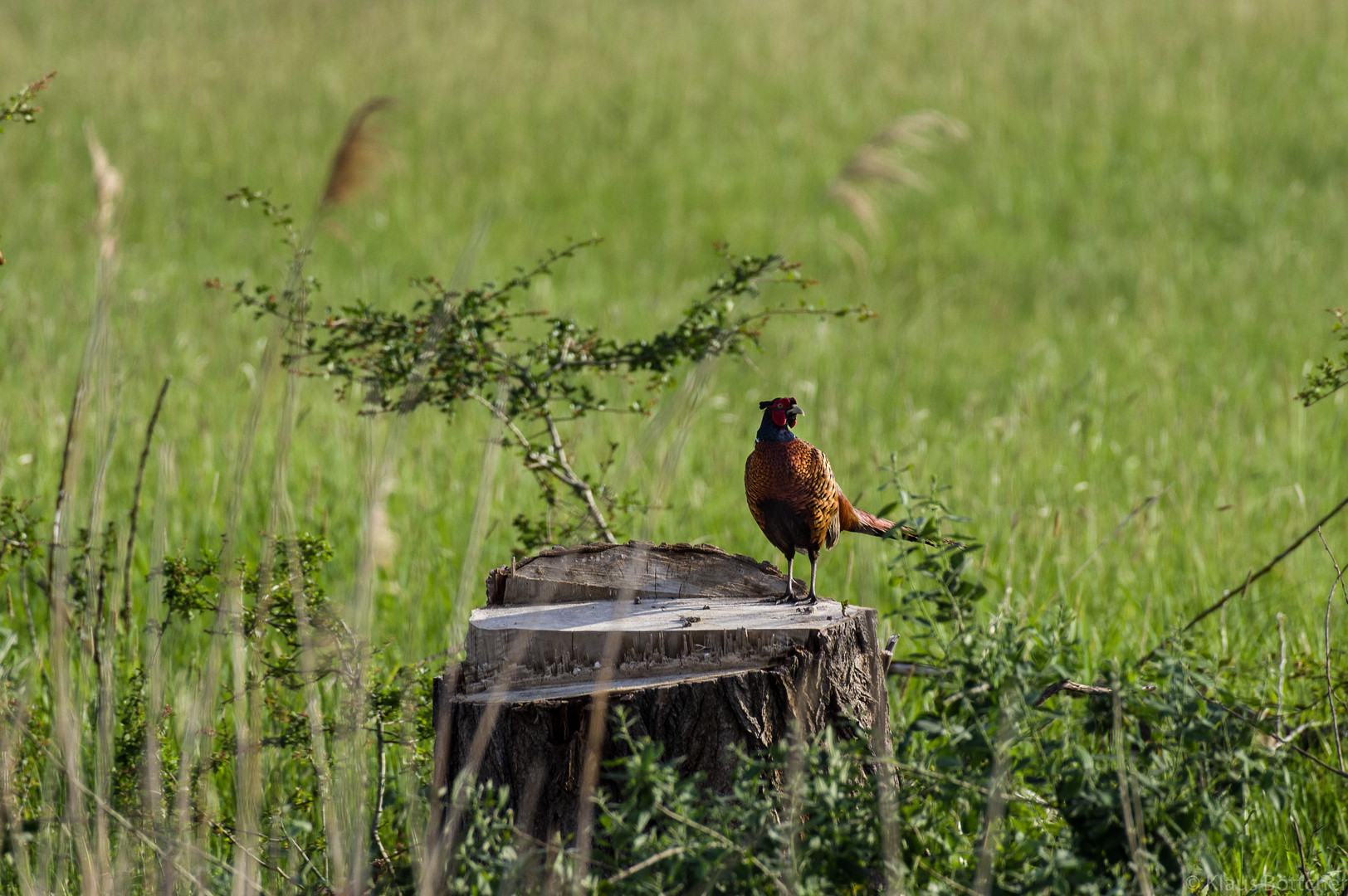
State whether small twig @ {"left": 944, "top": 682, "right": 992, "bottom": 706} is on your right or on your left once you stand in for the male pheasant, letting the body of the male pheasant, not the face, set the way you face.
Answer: on your left

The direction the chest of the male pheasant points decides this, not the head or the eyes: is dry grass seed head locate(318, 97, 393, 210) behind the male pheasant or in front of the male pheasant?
in front

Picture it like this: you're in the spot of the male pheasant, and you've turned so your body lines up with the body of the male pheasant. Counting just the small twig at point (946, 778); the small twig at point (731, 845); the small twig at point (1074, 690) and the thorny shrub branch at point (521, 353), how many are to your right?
1

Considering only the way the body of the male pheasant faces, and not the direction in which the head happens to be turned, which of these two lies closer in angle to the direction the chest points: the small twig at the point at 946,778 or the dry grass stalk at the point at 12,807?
the dry grass stalk

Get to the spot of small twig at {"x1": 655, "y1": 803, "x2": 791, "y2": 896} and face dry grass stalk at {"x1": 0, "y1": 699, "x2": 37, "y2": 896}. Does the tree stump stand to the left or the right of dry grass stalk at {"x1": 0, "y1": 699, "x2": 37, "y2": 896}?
right

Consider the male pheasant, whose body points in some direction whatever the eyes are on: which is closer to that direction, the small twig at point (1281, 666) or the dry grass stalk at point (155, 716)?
the dry grass stalk

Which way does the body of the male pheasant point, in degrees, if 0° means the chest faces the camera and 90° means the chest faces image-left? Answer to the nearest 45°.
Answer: approximately 45°

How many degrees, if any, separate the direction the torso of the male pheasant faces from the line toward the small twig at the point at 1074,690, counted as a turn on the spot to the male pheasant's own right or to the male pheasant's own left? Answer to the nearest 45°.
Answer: approximately 90° to the male pheasant's own left

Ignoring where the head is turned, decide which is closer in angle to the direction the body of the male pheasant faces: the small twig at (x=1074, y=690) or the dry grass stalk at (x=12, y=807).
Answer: the dry grass stalk

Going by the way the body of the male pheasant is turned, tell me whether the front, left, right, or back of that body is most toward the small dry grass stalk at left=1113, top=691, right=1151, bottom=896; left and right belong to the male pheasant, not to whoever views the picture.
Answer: left
